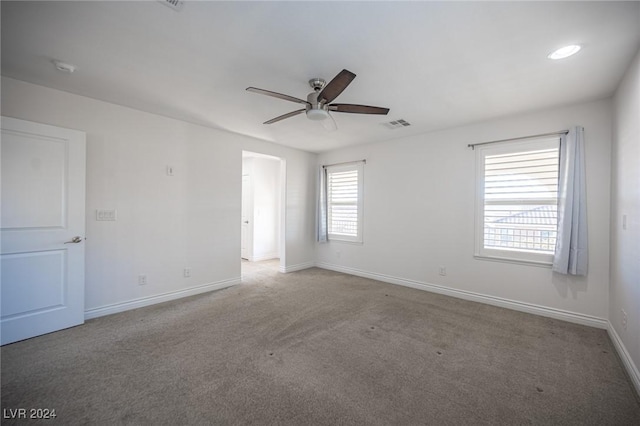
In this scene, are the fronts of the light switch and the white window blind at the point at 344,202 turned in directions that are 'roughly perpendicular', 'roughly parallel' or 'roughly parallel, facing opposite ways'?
roughly perpendicular

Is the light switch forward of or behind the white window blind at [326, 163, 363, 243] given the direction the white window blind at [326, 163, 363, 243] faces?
forward

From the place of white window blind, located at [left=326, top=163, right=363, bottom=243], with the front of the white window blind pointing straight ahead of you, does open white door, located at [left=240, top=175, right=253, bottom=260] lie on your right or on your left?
on your right

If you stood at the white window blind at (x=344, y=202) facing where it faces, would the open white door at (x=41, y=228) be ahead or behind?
ahead

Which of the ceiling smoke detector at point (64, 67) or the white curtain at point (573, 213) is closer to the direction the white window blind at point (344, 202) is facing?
the ceiling smoke detector

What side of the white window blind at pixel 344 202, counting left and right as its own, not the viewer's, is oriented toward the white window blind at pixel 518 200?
left

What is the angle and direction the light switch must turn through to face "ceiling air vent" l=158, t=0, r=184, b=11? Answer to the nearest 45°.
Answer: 0° — it already faces it

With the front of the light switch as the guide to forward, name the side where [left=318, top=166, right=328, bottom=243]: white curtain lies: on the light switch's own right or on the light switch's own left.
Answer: on the light switch's own left

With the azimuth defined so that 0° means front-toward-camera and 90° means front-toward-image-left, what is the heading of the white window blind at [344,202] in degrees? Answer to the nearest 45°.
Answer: approximately 45°
